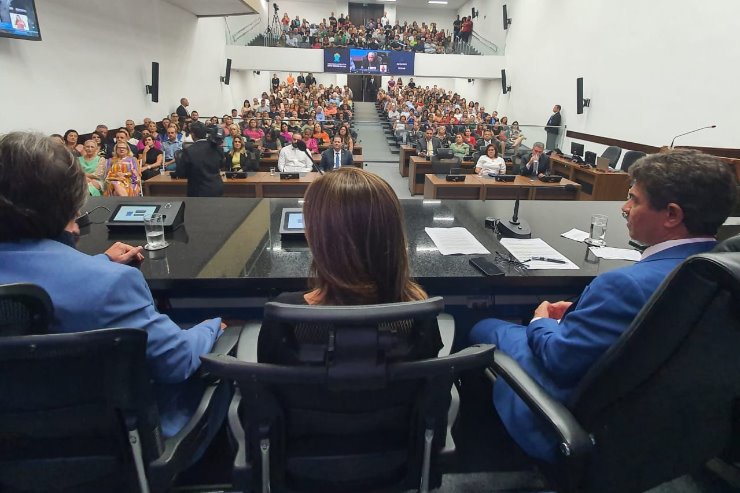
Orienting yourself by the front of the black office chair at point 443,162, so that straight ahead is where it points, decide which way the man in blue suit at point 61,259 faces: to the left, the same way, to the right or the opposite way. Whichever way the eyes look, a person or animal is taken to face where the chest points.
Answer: the opposite way

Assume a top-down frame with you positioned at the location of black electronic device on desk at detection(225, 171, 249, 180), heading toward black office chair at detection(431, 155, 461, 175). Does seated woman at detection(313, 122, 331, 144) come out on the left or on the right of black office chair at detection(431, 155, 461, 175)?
left

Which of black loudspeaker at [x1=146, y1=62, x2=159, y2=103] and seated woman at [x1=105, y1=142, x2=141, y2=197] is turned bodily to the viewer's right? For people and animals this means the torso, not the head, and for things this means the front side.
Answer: the black loudspeaker

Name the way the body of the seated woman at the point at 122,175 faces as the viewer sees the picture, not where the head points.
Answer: toward the camera

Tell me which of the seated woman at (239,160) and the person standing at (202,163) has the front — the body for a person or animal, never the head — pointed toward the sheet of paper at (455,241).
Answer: the seated woman

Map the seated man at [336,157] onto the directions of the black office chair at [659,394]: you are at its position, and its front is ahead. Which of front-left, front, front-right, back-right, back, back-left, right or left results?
front

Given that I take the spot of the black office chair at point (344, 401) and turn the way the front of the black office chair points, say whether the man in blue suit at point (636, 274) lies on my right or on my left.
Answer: on my right

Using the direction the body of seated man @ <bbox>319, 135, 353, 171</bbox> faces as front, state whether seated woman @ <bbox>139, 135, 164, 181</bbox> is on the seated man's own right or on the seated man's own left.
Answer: on the seated man's own right

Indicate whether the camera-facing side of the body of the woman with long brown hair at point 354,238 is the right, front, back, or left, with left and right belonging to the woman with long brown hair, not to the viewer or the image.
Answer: back

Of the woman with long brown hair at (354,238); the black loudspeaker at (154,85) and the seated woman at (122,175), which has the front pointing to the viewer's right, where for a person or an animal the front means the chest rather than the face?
the black loudspeaker

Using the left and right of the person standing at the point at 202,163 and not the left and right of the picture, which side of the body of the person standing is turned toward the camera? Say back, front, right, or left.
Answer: back

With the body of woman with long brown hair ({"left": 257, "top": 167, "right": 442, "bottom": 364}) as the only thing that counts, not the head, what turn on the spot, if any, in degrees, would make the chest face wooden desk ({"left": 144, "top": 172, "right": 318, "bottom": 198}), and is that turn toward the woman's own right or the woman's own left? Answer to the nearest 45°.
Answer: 0° — they already face it

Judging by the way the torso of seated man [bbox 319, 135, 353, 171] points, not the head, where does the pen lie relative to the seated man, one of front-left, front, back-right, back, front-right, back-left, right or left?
front

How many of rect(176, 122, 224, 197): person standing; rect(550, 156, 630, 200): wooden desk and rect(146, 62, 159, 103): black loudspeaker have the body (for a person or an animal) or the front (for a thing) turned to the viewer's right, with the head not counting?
1

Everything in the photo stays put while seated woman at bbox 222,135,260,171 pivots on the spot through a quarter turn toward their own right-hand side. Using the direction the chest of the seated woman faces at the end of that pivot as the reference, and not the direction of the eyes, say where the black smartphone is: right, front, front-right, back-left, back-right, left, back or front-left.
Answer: left
